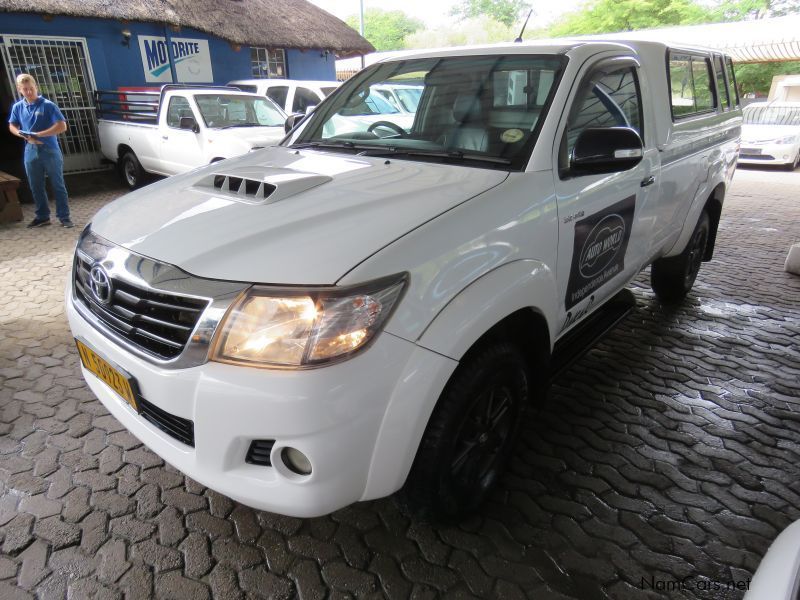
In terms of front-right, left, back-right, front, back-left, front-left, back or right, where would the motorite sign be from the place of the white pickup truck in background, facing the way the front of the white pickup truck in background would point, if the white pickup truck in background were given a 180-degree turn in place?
front-right

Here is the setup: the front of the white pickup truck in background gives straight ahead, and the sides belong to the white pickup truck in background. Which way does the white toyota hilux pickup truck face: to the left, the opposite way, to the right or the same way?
to the right

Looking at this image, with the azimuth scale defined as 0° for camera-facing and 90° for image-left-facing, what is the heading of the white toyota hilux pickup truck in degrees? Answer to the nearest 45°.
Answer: approximately 45°

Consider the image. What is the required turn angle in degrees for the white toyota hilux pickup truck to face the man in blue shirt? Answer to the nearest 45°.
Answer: approximately 90° to its right

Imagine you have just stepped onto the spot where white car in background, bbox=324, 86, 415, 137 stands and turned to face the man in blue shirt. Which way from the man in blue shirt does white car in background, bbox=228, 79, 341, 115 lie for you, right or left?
right

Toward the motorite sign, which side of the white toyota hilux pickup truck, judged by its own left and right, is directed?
right

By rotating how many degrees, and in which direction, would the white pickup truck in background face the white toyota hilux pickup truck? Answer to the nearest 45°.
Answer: approximately 45° to its right

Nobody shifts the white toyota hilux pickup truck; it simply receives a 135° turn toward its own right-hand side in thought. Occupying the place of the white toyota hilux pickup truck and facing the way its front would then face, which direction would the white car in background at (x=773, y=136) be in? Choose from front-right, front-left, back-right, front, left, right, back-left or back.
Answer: front-right
